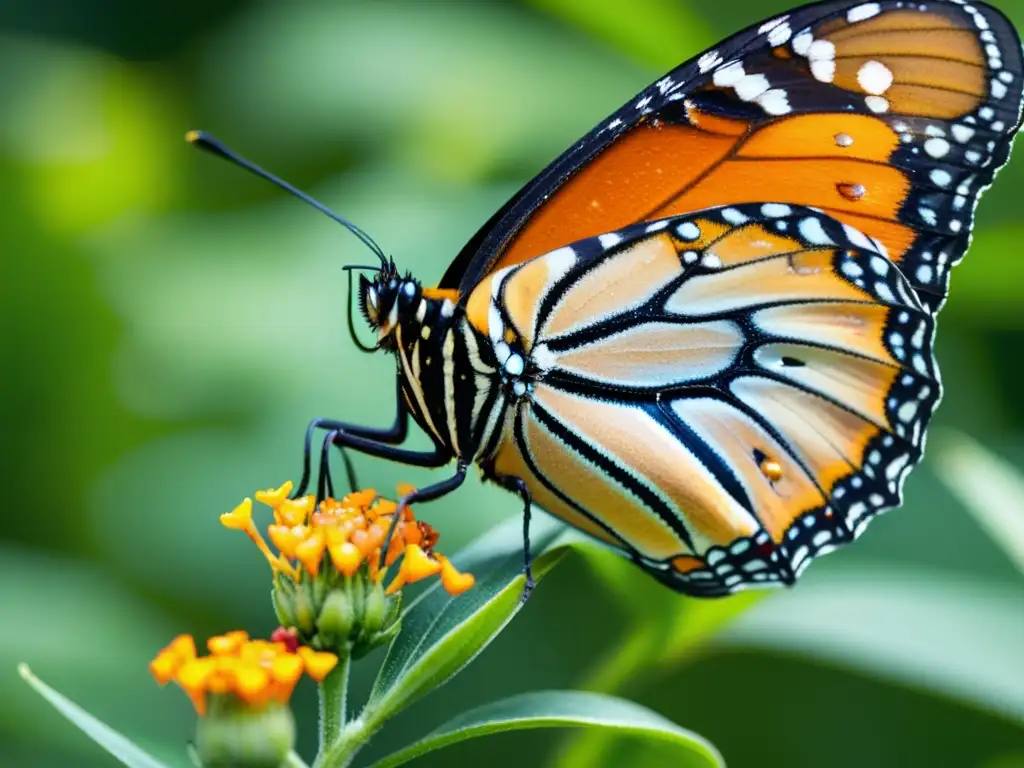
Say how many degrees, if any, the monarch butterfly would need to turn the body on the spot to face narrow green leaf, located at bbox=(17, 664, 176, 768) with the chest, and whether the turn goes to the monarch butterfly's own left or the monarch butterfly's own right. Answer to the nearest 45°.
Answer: approximately 45° to the monarch butterfly's own left

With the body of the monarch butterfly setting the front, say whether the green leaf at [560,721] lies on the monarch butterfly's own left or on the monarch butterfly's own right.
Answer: on the monarch butterfly's own left

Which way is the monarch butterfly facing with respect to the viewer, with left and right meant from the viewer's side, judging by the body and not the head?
facing to the left of the viewer

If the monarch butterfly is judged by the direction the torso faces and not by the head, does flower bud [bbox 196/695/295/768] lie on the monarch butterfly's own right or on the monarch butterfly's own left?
on the monarch butterfly's own left

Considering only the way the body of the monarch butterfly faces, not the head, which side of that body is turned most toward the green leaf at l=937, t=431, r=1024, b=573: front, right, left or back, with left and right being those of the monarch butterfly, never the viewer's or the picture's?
back
